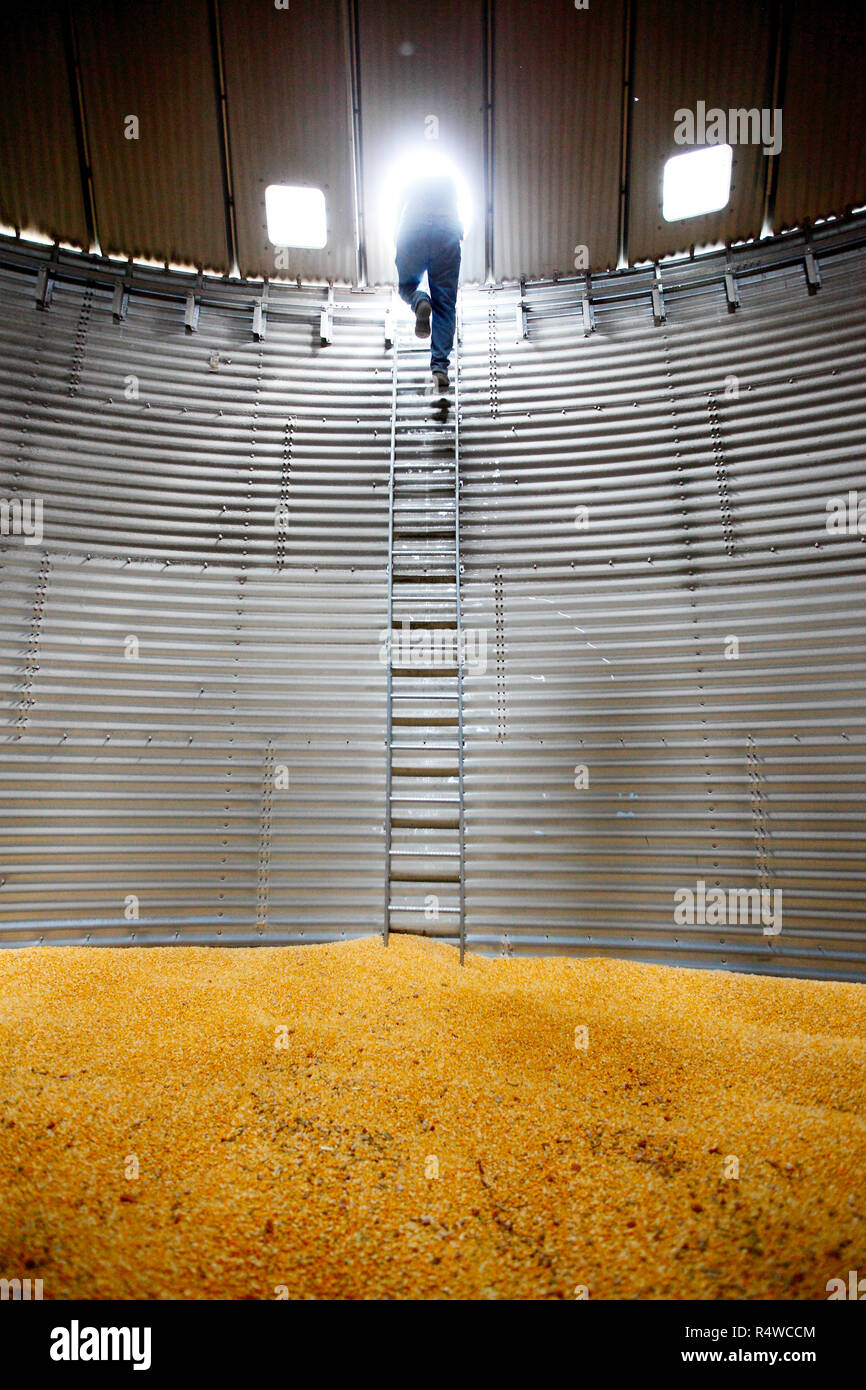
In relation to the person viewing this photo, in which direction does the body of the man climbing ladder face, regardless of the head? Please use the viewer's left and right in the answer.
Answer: facing away from the viewer
